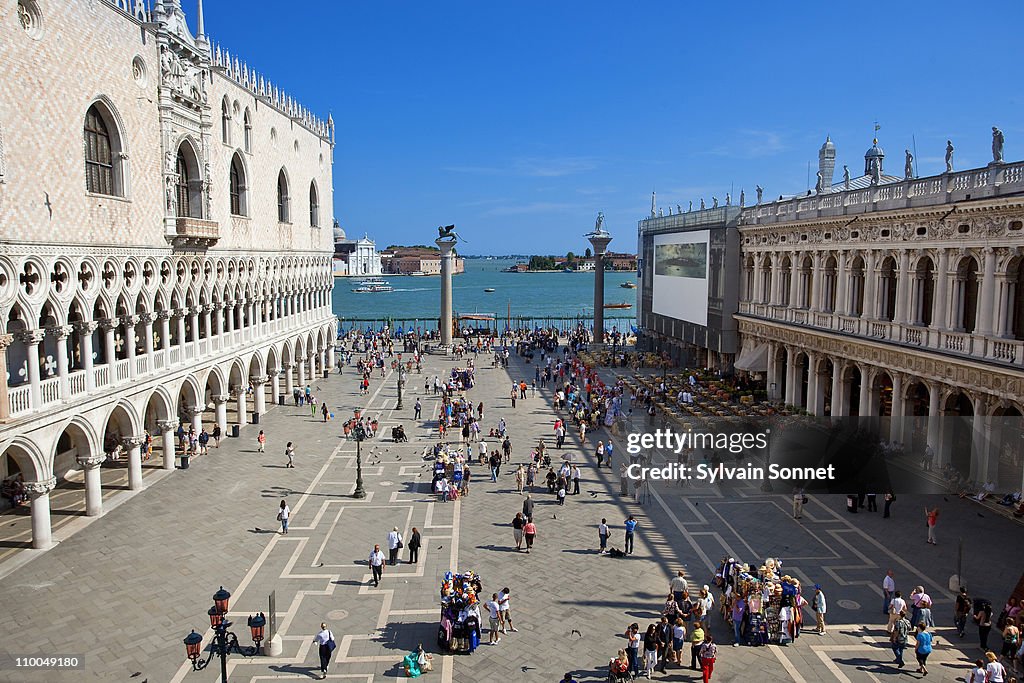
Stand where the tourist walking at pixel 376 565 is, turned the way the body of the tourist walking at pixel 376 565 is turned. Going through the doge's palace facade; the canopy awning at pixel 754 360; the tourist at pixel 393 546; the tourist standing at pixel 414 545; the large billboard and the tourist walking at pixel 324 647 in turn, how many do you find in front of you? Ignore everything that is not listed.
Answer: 1

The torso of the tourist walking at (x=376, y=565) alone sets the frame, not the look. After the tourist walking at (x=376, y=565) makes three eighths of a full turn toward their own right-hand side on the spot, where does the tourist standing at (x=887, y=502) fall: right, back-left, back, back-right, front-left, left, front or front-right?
back-right

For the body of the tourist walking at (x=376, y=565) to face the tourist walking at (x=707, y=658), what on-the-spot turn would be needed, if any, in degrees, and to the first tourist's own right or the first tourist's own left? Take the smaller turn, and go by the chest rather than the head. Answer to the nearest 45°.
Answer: approximately 45° to the first tourist's own left

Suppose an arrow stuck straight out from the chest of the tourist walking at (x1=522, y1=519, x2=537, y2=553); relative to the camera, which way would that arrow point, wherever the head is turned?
away from the camera

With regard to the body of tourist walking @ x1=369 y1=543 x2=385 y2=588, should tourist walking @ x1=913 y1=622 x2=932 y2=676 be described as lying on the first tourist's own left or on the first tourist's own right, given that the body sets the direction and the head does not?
on the first tourist's own left

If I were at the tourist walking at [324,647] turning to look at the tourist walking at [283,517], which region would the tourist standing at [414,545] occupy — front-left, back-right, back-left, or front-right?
front-right

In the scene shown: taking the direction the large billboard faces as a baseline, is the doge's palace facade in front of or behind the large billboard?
in front

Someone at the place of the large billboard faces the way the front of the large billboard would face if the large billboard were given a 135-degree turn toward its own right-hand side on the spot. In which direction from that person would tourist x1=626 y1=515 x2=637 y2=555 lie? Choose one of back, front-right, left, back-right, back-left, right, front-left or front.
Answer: back

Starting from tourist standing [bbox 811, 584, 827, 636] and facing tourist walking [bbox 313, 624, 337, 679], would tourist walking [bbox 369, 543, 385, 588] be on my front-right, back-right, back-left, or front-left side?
front-right

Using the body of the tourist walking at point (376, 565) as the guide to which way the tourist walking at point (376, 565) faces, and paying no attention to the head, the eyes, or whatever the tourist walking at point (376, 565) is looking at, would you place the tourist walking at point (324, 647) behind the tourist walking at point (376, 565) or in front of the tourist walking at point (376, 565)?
in front

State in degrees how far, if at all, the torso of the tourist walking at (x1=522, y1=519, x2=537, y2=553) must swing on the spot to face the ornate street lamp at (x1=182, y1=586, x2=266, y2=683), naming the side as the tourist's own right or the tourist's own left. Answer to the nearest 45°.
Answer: approximately 135° to the tourist's own left

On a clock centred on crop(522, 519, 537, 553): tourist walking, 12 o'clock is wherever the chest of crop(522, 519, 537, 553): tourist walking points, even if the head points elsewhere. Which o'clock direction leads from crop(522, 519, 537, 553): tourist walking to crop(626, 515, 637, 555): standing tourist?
crop(626, 515, 637, 555): standing tourist is roughly at 3 o'clock from crop(522, 519, 537, 553): tourist walking.

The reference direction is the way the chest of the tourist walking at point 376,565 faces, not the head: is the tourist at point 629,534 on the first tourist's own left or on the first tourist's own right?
on the first tourist's own left

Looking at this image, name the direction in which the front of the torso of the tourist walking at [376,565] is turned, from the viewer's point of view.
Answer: toward the camera

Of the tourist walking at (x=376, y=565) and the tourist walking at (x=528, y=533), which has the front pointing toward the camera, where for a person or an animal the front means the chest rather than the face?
the tourist walking at (x=376, y=565)

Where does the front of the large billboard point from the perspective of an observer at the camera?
facing the viewer and to the left of the viewer

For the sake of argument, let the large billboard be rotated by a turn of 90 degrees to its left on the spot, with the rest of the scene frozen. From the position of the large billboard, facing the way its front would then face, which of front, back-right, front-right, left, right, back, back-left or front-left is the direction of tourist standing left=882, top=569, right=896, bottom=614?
front-right
